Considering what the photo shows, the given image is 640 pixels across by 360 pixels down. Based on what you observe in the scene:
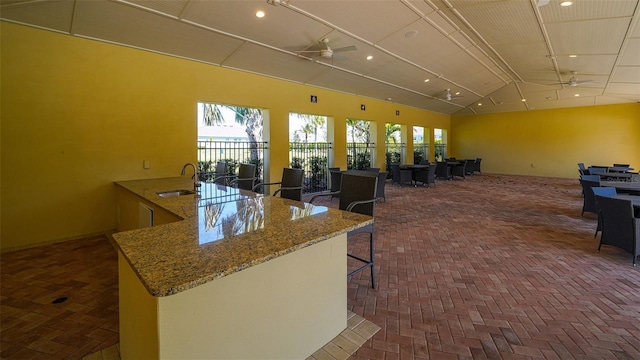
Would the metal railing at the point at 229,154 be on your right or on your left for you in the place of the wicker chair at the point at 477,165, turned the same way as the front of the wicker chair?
on your left

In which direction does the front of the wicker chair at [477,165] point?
to the viewer's left

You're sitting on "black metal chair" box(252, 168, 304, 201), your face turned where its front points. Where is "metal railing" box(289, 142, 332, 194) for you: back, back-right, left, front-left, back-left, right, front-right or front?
back-right

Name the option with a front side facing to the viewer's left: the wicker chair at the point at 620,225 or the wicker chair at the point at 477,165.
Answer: the wicker chair at the point at 477,165

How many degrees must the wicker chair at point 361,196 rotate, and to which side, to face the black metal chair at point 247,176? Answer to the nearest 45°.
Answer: approximately 90° to its right

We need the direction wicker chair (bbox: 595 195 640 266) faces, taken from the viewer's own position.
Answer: facing away from the viewer and to the right of the viewer
